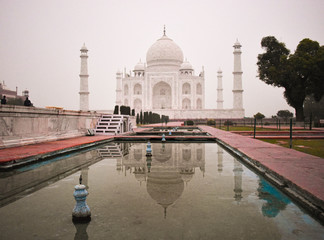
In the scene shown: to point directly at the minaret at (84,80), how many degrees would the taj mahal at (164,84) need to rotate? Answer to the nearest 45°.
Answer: approximately 45° to its right

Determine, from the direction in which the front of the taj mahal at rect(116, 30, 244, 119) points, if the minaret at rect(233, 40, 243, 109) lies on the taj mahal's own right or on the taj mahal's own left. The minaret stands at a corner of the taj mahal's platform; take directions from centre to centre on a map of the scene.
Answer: on the taj mahal's own left

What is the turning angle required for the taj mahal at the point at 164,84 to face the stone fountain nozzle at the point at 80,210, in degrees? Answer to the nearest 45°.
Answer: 0° — it already faces it

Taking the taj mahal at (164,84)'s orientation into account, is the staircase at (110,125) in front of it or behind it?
in front

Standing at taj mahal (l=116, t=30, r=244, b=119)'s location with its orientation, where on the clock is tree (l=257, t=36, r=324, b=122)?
The tree is roughly at 11 o'clock from the taj mahal.

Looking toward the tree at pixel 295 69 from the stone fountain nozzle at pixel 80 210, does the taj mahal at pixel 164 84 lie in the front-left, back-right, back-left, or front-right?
front-left

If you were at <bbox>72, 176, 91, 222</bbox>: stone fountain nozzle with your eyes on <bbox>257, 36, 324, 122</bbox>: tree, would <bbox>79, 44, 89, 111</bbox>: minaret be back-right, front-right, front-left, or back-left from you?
front-left

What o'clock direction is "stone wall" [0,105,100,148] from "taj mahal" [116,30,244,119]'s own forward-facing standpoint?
The stone wall is roughly at 12 o'clock from the taj mahal.

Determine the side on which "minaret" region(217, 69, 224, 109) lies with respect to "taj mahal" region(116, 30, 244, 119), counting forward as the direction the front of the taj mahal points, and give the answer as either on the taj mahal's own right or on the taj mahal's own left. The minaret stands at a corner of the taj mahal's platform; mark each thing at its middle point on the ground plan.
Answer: on the taj mahal's own left

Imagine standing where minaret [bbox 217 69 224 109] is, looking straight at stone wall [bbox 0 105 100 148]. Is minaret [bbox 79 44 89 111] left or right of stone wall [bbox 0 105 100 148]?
right

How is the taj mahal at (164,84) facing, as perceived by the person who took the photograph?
facing the viewer
